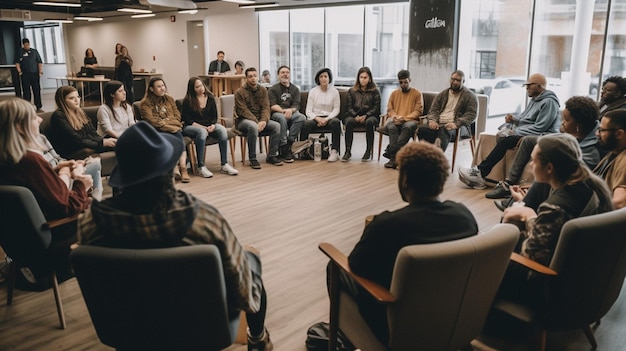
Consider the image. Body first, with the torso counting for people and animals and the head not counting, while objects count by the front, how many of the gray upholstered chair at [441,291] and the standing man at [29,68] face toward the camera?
1

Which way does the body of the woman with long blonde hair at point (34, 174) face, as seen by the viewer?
to the viewer's right

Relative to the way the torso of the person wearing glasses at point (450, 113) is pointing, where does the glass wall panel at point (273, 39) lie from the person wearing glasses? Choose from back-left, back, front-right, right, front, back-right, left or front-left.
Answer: right

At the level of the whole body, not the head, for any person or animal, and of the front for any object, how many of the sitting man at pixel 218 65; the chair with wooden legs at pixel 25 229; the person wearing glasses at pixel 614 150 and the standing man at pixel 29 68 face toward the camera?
2

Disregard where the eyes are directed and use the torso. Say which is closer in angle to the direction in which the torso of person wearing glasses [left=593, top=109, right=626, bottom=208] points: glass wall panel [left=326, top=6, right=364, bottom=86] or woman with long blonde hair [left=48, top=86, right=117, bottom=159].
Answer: the woman with long blonde hair

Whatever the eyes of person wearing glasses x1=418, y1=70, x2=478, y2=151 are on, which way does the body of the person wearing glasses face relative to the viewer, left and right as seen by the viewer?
facing the viewer and to the left of the viewer

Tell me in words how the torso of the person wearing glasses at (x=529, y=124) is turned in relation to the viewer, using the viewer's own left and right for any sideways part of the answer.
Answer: facing to the left of the viewer

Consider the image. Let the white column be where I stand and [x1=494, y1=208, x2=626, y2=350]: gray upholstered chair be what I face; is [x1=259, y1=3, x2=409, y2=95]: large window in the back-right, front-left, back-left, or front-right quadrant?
back-right

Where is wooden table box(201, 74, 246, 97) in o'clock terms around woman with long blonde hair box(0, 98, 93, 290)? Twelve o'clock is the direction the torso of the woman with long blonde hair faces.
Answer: The wooden table is roughly at 10 o'clock from the woman with long blonde hair.

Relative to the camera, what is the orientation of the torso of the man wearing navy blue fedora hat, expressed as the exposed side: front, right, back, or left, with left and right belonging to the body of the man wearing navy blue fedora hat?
back

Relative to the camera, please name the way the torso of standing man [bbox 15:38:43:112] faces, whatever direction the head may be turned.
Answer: toward the camera

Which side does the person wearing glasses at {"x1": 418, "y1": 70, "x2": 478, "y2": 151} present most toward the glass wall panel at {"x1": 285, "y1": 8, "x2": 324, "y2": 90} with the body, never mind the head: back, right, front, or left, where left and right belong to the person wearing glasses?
right

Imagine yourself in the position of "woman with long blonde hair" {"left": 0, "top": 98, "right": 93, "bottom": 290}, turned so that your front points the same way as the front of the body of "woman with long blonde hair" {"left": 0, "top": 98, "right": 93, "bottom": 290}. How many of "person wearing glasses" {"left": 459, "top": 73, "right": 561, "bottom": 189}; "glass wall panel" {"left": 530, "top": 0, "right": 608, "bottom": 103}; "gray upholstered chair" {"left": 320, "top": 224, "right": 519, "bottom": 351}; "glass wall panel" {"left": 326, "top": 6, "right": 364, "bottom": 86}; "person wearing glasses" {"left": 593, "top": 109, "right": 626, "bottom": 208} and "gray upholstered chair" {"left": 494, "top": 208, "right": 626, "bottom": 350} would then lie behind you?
0

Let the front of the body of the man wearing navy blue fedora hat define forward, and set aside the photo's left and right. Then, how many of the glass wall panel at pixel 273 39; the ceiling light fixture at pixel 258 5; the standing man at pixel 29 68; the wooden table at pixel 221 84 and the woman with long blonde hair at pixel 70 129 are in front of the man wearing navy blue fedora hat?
5

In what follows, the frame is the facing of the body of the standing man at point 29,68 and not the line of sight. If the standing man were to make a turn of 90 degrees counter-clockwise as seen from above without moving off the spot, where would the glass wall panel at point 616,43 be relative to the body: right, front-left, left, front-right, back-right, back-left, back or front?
front-right

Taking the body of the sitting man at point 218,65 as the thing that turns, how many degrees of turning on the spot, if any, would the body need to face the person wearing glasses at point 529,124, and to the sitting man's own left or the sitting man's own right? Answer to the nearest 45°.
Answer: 0° — they already face them

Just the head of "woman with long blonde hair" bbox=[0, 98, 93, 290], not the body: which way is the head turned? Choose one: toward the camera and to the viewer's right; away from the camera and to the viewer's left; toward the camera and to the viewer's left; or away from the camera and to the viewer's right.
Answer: away from the camera and to the viewer's right

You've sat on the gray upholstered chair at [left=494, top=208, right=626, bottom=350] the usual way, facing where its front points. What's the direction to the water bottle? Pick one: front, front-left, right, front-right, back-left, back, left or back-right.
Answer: front

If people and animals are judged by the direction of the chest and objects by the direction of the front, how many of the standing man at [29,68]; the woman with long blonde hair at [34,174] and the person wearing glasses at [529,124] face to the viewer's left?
1

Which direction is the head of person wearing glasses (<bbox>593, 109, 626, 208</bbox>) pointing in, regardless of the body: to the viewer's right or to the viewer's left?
to the viewer's left

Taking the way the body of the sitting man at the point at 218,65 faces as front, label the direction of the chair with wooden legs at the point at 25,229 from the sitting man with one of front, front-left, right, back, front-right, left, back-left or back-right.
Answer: front
